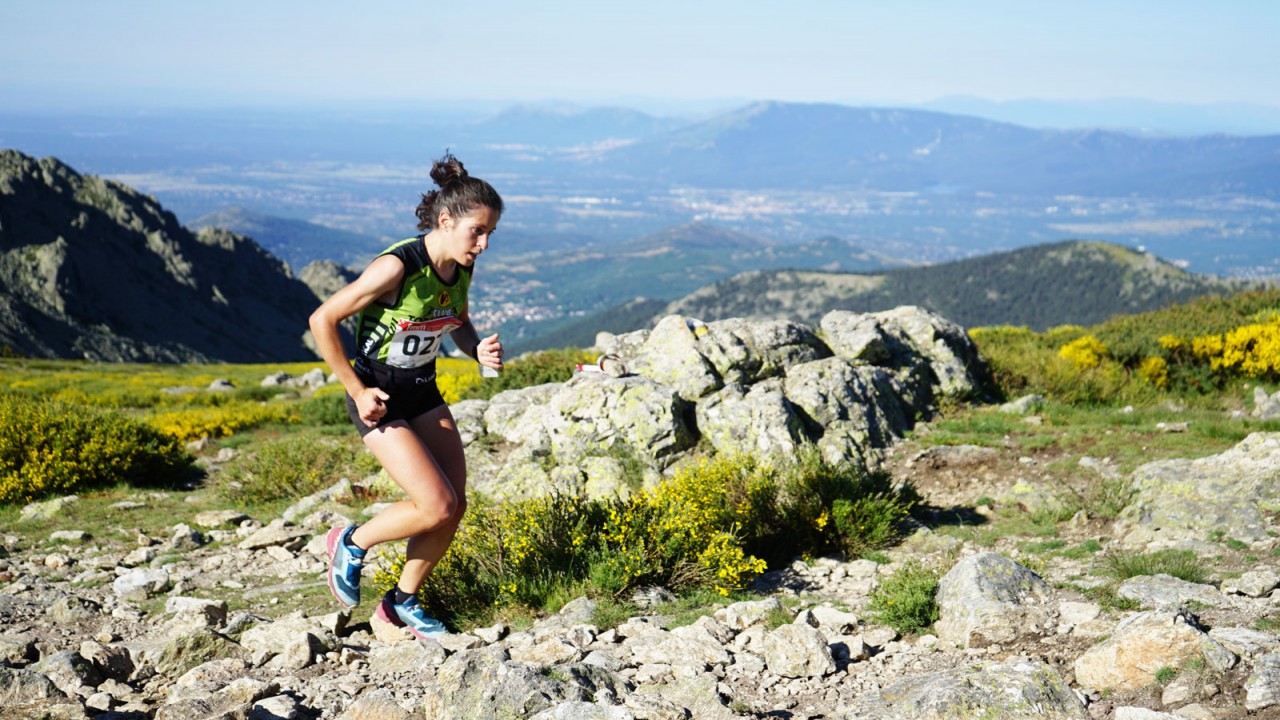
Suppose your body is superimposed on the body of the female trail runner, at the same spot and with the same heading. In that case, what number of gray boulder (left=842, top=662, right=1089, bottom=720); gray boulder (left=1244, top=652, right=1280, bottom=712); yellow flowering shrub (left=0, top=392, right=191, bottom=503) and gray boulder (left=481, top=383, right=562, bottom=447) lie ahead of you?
2

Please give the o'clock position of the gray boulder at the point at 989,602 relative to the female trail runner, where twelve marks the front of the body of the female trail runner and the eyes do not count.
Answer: The gray boulder is roughly at 11 o'clock from the female trail runner.

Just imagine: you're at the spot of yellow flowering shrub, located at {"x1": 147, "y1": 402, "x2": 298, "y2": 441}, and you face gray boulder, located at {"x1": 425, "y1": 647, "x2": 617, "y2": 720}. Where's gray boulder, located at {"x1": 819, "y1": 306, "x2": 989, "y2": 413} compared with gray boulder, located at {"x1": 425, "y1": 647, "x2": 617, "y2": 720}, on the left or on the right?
left

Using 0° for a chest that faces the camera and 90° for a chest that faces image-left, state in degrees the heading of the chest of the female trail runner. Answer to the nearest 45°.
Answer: approximately 315°

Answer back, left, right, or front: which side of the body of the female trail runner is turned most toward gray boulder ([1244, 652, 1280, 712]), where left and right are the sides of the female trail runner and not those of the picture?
front

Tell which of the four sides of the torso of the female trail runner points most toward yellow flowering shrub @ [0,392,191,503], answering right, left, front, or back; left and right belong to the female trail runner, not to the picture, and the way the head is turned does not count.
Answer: back

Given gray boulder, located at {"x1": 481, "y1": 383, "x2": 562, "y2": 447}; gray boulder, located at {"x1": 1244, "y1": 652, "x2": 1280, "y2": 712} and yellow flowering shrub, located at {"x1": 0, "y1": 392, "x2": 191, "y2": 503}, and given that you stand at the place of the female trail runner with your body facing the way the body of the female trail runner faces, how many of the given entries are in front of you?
1

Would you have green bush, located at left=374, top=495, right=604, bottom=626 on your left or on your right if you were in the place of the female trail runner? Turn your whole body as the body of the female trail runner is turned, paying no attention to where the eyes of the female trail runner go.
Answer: on your left

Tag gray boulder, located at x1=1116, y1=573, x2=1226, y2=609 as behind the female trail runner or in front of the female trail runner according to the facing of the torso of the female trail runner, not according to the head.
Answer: in front

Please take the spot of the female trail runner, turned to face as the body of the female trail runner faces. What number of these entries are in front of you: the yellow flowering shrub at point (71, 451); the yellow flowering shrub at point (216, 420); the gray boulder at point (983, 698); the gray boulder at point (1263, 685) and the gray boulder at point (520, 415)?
2

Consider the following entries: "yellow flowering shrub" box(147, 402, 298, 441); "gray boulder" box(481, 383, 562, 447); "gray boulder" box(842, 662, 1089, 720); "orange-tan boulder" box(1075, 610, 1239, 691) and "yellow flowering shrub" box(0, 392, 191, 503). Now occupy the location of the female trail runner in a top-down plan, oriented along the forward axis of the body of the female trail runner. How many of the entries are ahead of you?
2

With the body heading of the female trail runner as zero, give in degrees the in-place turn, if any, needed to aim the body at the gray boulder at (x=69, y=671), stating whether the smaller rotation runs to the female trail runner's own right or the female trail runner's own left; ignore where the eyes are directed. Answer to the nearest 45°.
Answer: approximately 135° to the female trail runner's own right

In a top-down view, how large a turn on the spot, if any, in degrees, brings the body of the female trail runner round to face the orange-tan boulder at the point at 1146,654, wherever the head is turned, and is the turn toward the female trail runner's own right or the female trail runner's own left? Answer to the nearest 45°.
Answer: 0° — they already face it

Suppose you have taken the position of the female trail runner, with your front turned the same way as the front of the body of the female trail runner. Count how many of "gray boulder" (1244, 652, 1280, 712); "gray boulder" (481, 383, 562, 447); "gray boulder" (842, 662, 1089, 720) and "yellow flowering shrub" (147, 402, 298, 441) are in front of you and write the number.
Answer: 2

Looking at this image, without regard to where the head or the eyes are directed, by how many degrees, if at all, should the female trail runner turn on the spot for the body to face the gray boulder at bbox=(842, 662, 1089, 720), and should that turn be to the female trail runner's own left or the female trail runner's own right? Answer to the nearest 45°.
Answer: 0° — they already face it
